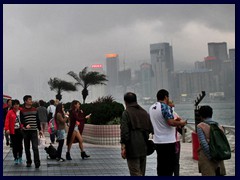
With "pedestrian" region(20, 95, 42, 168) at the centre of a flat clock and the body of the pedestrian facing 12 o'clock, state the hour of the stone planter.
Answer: The stone planter is roughly at 7 o'clock from the pedestrian.

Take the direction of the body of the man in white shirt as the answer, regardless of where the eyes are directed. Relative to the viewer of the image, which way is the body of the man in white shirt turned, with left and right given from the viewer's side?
facing away from the viewer and to the right of the viewer

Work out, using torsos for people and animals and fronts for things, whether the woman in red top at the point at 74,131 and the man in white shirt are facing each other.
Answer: no

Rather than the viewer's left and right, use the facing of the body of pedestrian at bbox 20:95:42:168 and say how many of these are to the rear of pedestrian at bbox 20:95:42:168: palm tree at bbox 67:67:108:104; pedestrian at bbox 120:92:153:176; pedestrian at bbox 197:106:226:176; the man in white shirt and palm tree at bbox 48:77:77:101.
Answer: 2

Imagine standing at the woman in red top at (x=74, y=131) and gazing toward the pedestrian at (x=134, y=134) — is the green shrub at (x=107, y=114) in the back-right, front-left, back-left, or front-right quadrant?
back-left

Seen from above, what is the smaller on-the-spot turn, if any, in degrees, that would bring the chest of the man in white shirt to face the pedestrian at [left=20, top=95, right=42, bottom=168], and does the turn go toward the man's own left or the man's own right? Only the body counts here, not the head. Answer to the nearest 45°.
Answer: approximately 90° to the man's own left

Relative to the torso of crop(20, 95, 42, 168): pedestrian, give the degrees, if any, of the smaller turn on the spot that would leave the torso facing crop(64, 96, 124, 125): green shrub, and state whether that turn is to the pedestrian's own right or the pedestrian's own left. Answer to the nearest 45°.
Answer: approximately 135° to the pedestrian's own left

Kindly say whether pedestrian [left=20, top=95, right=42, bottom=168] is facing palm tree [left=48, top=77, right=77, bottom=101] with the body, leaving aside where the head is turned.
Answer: no

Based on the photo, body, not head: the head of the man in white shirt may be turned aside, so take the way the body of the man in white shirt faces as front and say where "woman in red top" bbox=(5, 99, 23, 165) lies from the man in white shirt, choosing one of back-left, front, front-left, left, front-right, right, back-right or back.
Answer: left

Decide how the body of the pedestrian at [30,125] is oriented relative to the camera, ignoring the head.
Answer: toward the camera

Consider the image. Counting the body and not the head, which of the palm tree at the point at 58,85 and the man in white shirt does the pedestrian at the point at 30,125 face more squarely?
the man in white shirt

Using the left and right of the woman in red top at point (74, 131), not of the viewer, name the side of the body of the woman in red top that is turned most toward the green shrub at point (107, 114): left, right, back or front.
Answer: left

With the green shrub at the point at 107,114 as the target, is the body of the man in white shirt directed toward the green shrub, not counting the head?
no

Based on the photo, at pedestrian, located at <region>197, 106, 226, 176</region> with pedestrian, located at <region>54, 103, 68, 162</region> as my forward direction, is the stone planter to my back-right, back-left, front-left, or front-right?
front-right
